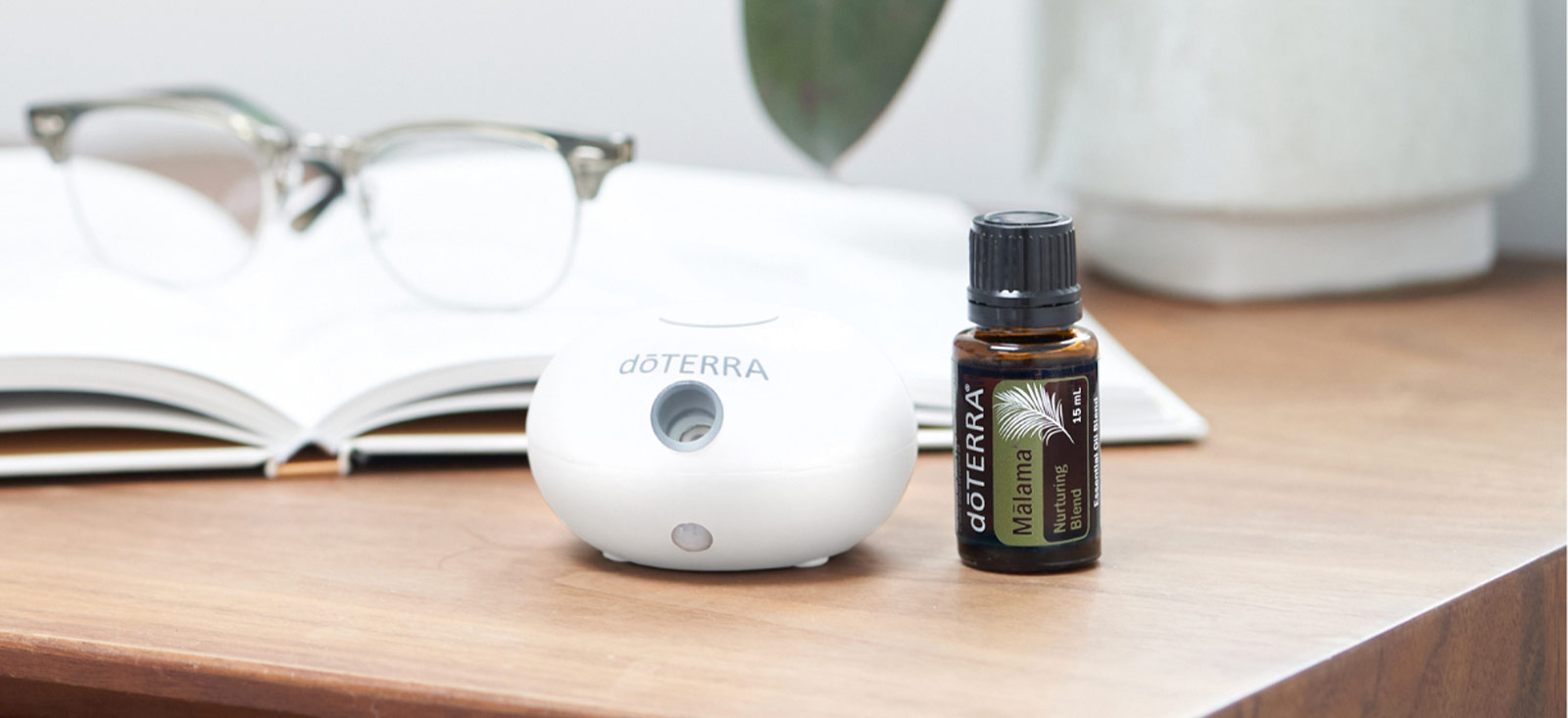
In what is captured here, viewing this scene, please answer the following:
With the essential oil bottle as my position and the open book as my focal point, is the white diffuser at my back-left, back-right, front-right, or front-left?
front-left

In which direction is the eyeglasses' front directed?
toward the camera
